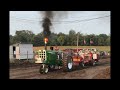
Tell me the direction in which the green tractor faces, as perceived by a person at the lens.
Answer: facing the viewer and to the left of the viewer
